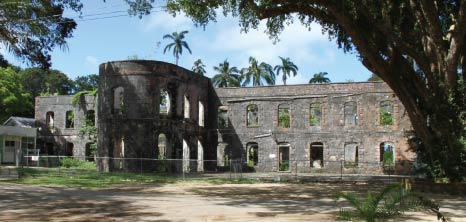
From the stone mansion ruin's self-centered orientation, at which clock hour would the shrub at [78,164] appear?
The shrub is roughly at 3 o'clock from the stone mansion ruin.

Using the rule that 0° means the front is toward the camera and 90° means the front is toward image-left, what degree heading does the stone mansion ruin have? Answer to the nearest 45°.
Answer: approximately 0°

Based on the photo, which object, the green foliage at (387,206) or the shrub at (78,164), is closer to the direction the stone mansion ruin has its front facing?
the green foliage

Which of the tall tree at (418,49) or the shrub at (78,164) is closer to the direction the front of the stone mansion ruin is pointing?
the tall tree
